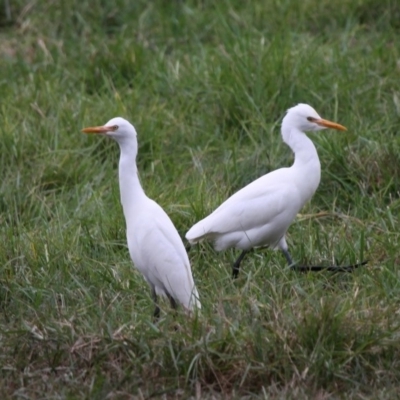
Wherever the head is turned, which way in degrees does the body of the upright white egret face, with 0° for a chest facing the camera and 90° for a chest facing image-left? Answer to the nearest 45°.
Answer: approximately 90°

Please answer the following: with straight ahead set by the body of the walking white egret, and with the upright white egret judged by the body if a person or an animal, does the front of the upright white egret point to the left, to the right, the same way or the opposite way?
the opposite way

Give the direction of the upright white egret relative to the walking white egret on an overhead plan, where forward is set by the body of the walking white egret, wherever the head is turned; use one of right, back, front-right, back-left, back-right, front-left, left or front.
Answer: back-right

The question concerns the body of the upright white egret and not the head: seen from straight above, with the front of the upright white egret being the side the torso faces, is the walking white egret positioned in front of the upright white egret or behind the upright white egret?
behind

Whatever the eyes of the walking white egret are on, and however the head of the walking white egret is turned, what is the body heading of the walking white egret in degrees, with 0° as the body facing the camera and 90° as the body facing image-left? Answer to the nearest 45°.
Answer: approximately 270°

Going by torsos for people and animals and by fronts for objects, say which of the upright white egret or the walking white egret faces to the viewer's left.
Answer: the upright white egret

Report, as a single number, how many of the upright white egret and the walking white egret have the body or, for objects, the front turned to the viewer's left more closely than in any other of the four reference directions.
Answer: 1
